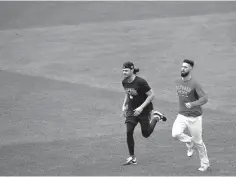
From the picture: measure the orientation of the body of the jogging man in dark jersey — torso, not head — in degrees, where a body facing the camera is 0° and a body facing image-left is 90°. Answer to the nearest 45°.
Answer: approximately 45°

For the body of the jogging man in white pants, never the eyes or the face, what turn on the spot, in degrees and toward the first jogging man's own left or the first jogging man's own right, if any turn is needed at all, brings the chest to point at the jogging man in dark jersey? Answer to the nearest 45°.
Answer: approximately 45° to the first jogging man's own right

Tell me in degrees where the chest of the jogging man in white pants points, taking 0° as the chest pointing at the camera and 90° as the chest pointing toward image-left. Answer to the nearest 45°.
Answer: approximately 45°

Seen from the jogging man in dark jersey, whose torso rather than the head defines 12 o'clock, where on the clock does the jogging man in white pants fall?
The jogging man in white pants is roughly at 8 o'clock from the jogging man in dark jersey.
